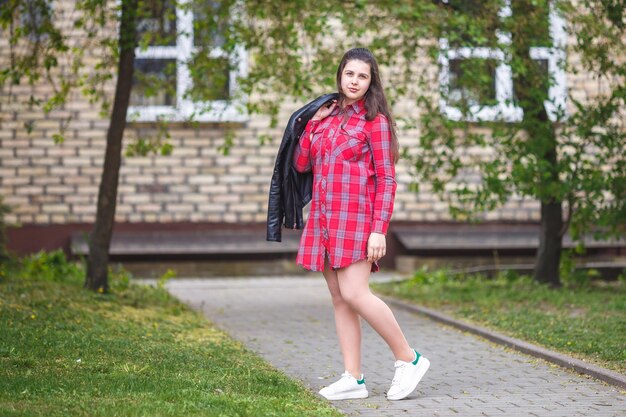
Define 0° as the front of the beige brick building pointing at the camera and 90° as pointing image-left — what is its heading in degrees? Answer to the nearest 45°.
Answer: approximately 0°

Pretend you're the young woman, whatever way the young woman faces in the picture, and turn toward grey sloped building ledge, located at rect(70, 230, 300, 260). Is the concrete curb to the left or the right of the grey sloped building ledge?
right

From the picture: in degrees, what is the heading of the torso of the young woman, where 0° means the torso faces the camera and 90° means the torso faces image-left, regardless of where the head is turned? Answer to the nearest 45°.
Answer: approximately 45°

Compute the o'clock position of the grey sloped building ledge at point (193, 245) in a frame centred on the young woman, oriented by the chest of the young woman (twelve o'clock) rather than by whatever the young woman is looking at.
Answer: The grey sloped building ledge is roughly at 4 o'clock from the young woman.

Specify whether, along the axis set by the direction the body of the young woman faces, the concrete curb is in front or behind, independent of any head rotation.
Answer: behind
